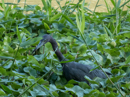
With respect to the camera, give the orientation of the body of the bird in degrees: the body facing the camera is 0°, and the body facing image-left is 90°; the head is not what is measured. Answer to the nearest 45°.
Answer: approximately 90°
